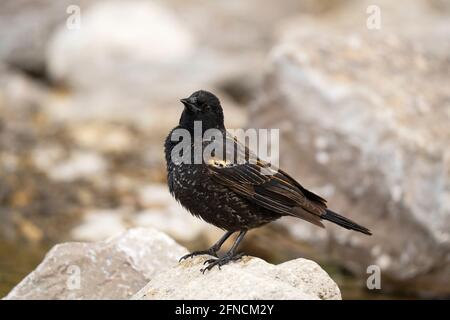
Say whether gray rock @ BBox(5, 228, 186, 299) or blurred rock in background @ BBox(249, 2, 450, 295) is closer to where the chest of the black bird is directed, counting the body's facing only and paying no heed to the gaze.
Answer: the gray rock

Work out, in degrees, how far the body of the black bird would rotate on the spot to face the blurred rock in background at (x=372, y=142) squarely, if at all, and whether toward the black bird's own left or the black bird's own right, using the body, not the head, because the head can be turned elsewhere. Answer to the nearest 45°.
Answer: approximately 135° to the black bird's own right

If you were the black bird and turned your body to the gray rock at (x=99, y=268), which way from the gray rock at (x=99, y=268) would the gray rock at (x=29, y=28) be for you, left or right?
right

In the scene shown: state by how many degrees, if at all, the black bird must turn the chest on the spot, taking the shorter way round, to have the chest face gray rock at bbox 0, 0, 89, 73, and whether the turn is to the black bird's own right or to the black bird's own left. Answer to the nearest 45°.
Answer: approximately 45° to the black bird's own right

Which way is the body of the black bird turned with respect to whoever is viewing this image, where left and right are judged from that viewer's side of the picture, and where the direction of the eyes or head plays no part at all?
facing to the left of the viewer
